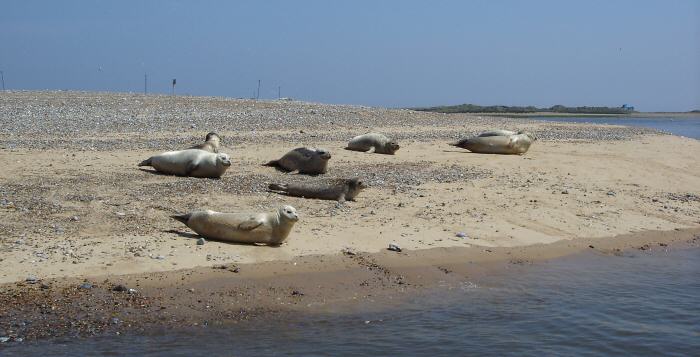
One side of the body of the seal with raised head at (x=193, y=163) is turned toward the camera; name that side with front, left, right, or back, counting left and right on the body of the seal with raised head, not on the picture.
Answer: right

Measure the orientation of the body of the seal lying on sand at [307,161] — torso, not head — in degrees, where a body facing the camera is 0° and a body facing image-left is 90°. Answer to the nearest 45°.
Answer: approximately 270°

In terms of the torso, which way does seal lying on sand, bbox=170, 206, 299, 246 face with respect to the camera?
to the viewer's right

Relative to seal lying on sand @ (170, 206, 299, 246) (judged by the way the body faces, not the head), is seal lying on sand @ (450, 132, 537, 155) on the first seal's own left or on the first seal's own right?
on the first seal's own left

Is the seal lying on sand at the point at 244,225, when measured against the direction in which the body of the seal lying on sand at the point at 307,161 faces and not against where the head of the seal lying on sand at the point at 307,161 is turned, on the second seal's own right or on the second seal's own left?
on the second seal's own right

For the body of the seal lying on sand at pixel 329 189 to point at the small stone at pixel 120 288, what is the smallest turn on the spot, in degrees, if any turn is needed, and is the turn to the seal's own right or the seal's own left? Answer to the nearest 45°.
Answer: approximately 135° to the seal's own right

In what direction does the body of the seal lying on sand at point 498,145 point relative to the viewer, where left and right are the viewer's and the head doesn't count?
facing to the right of the viewer

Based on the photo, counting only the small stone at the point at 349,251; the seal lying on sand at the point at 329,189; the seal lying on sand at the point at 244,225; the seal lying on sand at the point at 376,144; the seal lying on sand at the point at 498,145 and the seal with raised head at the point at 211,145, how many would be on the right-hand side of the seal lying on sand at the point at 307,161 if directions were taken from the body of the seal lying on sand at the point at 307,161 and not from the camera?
3

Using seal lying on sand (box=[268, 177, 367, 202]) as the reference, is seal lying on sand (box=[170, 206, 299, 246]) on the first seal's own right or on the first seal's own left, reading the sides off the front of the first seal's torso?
on the first seal's own right

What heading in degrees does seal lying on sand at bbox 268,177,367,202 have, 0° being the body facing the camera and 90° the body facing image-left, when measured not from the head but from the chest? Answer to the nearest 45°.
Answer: approximately 270°

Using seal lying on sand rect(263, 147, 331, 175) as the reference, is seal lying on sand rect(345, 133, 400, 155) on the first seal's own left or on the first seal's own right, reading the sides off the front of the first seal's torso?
on the first seal's own left
